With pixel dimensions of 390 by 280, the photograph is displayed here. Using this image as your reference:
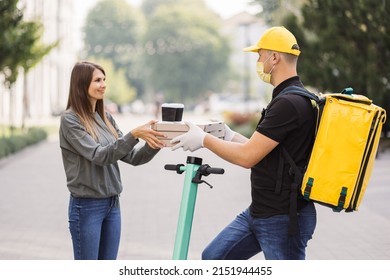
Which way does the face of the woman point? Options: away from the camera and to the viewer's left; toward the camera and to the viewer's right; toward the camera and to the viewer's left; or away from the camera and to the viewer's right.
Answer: toward the camera and to the viewer's right

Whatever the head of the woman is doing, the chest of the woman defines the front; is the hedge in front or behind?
behind

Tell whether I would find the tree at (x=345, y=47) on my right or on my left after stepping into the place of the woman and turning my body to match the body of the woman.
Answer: on my left
